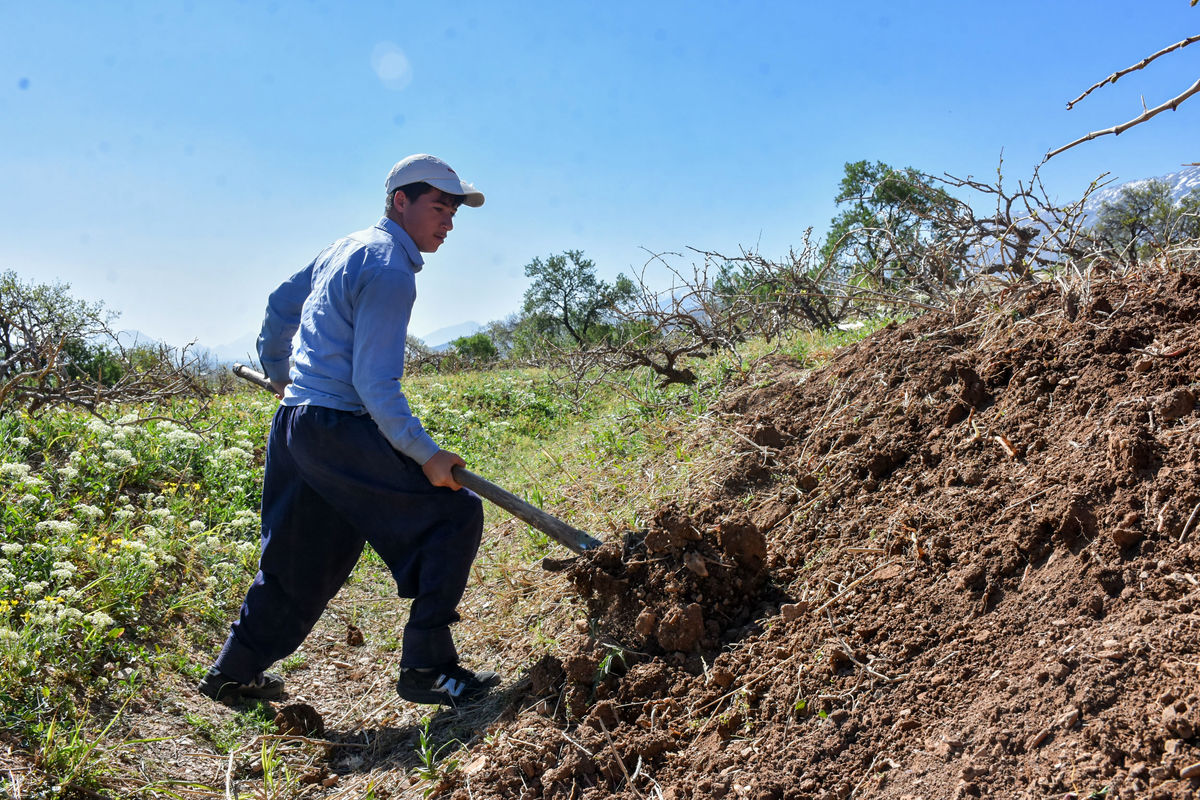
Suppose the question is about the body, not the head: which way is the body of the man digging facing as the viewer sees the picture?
to the viewer's right

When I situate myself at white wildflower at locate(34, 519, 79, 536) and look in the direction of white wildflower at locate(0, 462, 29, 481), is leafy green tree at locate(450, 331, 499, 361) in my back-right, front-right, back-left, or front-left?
front-right

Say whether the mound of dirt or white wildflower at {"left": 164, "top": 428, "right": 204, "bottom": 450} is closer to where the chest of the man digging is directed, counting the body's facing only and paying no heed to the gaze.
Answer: the mound of dirt

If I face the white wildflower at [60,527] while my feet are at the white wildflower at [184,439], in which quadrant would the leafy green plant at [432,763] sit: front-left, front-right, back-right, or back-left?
front-left

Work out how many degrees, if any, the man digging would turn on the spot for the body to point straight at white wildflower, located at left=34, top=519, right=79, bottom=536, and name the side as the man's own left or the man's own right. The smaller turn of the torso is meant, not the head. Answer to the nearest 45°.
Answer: approximately 135° to the man's own left

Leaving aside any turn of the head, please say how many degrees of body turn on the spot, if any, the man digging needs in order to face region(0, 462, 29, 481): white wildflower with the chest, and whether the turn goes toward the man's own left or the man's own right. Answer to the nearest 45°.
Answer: approximately 135° to the man's own left

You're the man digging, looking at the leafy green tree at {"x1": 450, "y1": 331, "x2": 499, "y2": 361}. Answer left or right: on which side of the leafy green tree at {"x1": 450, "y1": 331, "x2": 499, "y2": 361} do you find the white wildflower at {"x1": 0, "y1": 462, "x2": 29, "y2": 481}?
left

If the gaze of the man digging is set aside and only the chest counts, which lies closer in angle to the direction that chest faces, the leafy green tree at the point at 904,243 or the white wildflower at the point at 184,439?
the leafy green tree

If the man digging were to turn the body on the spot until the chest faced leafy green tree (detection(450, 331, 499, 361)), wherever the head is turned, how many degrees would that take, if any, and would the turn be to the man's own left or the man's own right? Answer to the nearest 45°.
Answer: approximately 90° to the man's own left

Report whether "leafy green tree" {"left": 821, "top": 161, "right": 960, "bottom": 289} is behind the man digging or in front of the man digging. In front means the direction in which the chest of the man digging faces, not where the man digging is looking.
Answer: in front
